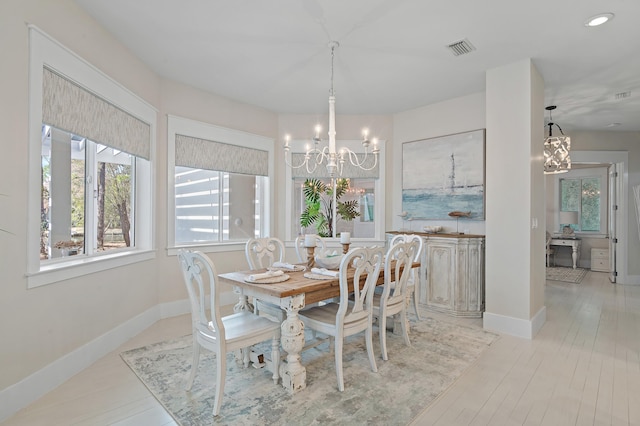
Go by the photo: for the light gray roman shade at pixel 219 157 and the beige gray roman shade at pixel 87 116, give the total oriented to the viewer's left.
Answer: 0

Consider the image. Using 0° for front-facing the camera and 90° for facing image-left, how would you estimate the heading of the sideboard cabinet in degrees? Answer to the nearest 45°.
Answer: approximately 45°

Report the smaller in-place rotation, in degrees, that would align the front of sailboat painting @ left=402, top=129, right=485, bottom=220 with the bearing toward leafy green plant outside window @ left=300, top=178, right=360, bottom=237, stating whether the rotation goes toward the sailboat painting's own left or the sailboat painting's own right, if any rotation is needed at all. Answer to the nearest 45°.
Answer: approximately 45° to the sailboat painting's own right

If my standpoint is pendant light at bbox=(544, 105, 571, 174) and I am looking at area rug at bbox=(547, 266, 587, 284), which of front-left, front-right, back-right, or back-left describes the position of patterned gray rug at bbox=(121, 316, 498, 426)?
back-left

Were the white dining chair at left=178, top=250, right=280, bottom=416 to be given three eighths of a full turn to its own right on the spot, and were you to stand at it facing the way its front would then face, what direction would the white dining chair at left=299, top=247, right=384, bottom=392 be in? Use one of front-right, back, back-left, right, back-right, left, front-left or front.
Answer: left

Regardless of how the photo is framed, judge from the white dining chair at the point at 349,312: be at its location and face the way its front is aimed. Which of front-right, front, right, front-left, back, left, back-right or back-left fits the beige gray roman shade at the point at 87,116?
front-left

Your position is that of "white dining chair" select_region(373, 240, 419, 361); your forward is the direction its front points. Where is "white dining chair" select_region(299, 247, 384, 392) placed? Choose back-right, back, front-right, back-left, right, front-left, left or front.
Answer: left

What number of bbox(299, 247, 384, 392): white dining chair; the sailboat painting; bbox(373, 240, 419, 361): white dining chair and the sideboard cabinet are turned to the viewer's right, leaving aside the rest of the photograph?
0

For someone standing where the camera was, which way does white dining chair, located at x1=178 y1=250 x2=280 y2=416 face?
facing away from the viewer and to the right of the viewer

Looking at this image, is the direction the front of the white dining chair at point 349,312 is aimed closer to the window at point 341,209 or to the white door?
the window

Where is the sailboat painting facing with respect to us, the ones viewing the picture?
facing the viewer and to the left of the viewer

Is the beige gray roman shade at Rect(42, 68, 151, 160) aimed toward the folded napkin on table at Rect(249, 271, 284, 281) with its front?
yes

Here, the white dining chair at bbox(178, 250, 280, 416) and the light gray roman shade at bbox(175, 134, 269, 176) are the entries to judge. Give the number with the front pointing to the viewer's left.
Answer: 0

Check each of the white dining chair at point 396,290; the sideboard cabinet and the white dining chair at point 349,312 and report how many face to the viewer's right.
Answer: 0

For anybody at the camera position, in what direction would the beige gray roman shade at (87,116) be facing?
facing the viewer and to the right of the viewer
